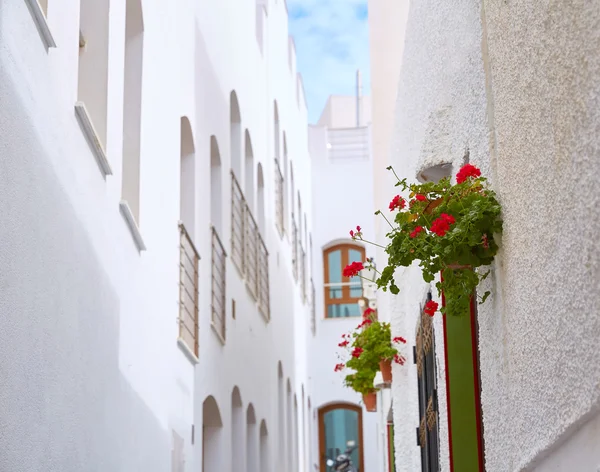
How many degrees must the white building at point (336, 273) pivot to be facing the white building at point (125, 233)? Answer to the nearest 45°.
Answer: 0° — it already faces it

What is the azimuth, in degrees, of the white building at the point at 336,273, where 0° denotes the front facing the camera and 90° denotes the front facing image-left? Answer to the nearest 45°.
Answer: approximately 0°

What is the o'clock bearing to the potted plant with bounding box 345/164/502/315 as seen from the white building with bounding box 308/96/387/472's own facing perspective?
The potted plant is roughly at 12 o'clock from the white building.

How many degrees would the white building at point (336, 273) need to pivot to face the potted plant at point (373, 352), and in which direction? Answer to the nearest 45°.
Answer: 0° — it already faces it

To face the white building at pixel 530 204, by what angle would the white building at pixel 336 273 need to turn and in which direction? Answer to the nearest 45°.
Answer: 0° — it already faces it

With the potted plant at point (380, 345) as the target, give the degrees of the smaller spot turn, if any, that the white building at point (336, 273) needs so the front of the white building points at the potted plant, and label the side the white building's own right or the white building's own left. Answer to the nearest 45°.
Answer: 0° — it already faces it

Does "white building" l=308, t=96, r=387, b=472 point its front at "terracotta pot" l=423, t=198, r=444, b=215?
yes

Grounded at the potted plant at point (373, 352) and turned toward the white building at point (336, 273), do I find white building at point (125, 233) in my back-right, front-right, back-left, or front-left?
back-left
